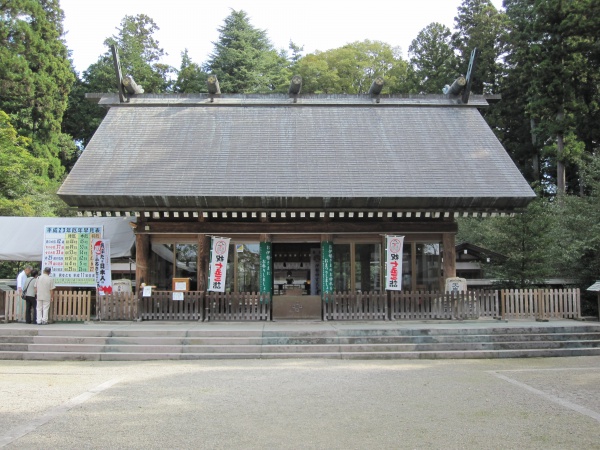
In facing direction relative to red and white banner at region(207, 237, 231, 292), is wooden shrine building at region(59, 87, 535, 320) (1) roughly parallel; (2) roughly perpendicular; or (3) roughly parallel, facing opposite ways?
roughly parallel

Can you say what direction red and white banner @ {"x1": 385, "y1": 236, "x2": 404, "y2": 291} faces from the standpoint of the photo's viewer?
facing the viewer

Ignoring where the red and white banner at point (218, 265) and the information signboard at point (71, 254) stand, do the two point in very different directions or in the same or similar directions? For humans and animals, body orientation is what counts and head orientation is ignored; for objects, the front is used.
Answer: same or similar directions

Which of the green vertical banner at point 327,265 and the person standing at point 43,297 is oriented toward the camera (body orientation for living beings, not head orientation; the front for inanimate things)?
the green vertical banner

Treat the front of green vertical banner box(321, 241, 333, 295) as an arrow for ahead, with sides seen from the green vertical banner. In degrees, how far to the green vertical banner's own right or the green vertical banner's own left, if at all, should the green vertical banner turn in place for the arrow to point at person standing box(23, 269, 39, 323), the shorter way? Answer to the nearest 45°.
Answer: approximately 90° to the green vertical banner's own right

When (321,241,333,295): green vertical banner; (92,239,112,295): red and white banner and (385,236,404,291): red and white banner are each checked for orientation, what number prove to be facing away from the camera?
0

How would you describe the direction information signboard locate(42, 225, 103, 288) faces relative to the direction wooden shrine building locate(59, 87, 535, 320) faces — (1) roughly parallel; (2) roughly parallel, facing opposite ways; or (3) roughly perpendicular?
roughly parallel

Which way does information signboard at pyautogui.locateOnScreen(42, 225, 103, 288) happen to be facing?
toward the camera

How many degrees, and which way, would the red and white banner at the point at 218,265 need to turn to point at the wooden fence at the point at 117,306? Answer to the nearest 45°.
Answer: approximately 90° to its right

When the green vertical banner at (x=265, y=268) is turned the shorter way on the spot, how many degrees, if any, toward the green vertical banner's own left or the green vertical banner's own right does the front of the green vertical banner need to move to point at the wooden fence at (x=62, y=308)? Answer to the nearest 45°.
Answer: approximately 90° to the green vertical banner's own right

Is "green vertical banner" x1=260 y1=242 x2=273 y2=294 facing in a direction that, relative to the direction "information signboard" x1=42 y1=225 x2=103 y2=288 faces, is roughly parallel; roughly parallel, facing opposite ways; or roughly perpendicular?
roughly parallel

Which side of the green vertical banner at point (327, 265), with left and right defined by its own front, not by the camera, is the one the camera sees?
front

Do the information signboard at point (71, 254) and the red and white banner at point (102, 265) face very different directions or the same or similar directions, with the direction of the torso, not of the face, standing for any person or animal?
same or similar directions

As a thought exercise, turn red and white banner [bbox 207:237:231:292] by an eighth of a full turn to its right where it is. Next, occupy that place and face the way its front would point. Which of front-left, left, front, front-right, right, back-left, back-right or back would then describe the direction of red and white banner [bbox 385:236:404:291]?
back-left

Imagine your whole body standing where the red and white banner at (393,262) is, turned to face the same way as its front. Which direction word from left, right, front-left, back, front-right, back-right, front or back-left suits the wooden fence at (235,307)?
right
